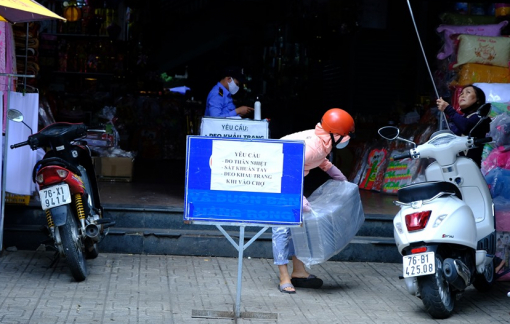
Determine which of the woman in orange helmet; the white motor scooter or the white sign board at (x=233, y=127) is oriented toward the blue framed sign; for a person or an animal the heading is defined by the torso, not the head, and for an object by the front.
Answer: the white sign board

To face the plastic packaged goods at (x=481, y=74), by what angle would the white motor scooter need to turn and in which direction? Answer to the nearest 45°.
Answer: approximately 45° to its left

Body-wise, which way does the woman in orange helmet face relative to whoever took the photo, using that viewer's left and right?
facing to the right of the viewer

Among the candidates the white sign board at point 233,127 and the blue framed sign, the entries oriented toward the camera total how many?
2

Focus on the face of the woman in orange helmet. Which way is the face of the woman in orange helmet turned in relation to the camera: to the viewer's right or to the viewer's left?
to the viewer's right

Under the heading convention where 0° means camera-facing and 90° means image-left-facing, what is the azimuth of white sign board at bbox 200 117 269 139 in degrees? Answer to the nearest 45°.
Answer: approximately 0°

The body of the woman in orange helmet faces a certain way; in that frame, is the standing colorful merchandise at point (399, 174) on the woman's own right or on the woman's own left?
on the woman's own left

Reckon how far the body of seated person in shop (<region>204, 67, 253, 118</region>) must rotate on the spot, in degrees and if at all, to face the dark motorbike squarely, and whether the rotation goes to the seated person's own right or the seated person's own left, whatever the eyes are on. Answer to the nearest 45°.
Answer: approximately 135° to the seated person's own right

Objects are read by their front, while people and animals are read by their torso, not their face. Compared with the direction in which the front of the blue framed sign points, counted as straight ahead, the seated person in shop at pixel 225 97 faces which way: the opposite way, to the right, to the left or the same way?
to the left

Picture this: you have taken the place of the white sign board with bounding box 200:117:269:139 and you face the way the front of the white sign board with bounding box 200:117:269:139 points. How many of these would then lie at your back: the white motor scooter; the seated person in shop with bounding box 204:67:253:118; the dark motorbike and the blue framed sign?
1

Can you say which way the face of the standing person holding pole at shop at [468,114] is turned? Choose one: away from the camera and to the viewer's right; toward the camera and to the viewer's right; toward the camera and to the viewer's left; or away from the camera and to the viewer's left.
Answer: toward the camera and to the viewer's left

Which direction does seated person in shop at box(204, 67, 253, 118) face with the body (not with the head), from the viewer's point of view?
to the viewer's right

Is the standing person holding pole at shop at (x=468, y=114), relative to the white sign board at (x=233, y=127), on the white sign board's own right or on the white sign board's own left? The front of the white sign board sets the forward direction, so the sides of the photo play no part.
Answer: on the white sign board's own left
